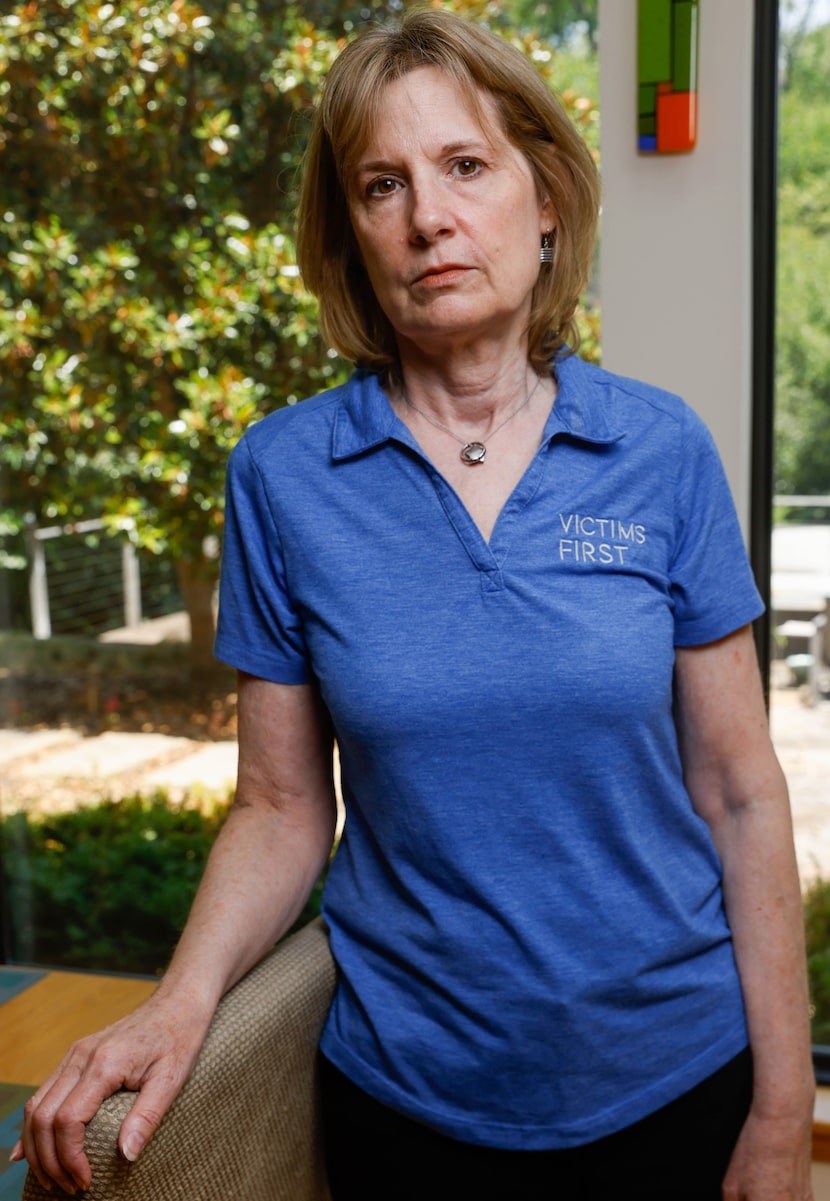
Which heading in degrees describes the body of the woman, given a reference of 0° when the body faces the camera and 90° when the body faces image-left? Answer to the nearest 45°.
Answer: approximately 0°

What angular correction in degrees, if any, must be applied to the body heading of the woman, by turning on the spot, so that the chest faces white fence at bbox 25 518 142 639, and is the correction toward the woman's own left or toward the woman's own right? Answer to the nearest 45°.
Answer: approximately 135° to the woman's own right

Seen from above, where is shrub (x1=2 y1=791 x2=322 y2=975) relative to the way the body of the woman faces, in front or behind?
behind

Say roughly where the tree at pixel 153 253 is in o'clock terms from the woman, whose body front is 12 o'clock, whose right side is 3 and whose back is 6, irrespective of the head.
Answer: The tree is roughly at 5 o'clock from the woman.
